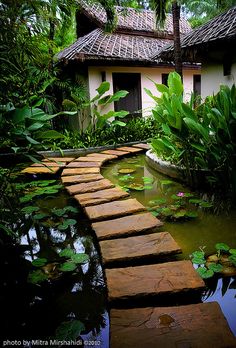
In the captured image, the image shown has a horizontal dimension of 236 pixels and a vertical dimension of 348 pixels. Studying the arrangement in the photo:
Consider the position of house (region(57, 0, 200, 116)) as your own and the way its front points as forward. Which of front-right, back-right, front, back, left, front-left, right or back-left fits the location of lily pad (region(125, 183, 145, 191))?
front

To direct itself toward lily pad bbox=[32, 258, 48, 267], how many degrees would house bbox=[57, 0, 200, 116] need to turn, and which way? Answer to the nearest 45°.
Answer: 0° — it already faces it

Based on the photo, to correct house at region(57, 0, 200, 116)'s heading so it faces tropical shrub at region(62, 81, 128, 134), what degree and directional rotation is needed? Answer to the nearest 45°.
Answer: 0° — it already faces it

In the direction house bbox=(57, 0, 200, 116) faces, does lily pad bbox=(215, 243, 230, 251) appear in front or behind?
in front

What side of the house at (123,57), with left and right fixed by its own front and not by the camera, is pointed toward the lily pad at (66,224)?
front

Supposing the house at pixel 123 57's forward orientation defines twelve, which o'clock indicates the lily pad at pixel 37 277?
The lily pad is roughly at 12 o'clock from the house.

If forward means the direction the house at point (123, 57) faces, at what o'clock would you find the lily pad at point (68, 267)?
The lily pad is roughly at 12 o'clock from the house.

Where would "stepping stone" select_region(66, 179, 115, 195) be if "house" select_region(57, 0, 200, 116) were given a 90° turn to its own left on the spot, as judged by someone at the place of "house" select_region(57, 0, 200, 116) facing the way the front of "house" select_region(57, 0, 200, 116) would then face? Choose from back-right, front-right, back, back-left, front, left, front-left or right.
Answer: right

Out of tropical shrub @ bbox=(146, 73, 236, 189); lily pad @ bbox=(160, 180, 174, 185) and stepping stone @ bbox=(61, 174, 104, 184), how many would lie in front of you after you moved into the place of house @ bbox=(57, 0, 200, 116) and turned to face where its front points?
3

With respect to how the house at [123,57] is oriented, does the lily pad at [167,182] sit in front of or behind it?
in front

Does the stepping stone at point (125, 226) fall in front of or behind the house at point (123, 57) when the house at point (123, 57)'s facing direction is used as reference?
in front

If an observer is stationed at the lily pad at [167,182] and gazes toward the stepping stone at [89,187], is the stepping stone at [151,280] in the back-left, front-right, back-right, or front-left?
front-left

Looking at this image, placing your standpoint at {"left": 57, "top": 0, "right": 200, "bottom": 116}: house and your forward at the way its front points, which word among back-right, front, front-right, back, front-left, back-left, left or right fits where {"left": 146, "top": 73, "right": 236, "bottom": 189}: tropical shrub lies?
front

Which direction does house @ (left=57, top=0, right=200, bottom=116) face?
toward the camera

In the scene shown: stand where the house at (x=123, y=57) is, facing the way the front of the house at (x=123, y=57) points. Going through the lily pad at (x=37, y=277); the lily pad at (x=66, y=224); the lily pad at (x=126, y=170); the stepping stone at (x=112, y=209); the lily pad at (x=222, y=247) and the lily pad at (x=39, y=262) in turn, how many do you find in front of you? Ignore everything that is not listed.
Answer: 6
